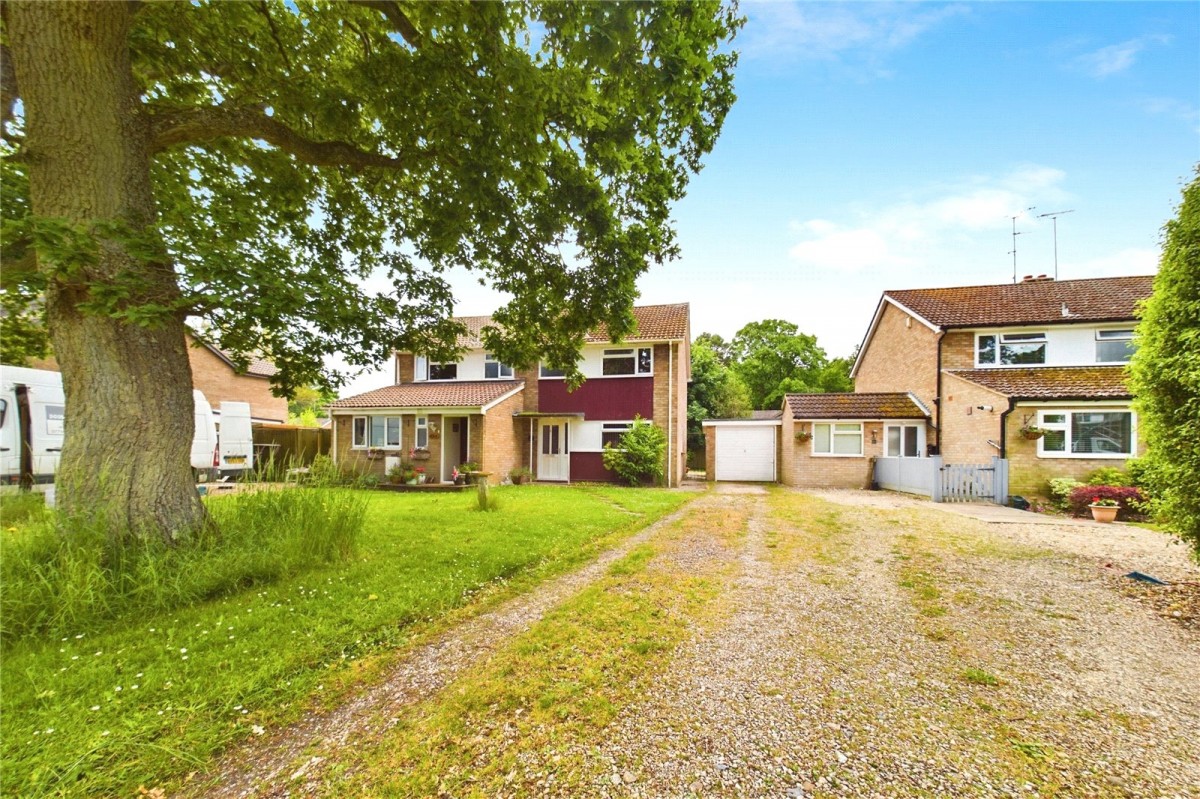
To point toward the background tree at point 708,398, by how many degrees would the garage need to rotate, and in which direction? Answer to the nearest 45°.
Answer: approximately 180°

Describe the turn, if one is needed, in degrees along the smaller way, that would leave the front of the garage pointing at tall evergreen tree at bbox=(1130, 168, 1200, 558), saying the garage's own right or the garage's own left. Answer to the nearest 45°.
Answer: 0° — it already faces it

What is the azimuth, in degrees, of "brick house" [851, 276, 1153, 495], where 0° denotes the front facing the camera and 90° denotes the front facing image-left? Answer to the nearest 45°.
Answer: approximately 315°

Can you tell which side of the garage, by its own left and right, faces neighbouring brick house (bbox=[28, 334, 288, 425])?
right

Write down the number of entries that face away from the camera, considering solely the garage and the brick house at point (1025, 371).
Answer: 0

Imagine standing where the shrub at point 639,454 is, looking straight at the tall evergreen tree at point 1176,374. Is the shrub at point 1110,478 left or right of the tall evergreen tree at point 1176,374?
left

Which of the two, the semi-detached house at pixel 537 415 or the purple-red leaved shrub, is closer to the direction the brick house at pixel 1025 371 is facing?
the purple-red leaved shrub

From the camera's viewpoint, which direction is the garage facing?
toward the camera

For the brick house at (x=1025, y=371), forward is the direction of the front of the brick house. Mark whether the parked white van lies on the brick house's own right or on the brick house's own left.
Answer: on the brick house's own right
